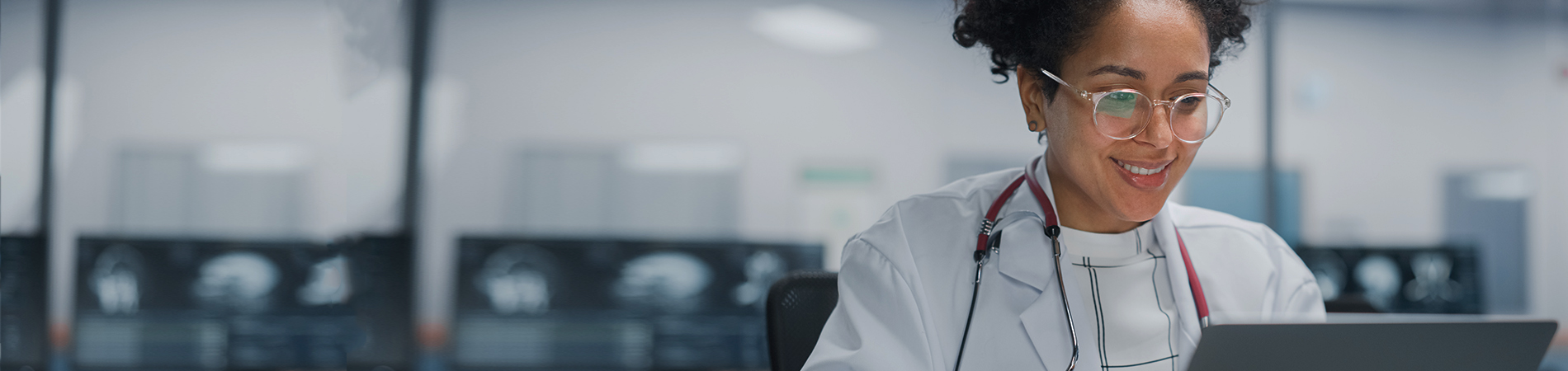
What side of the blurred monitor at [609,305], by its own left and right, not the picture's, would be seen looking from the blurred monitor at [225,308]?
right

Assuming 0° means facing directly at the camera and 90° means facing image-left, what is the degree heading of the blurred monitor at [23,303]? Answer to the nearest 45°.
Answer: approximately 0°

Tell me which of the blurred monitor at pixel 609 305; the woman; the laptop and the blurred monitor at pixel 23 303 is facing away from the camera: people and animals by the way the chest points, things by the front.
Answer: the laptop

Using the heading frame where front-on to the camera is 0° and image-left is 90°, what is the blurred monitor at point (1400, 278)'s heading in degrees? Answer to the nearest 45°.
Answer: approximately 0°

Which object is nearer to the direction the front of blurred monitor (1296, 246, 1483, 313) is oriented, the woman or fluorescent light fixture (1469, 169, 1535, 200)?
the woman

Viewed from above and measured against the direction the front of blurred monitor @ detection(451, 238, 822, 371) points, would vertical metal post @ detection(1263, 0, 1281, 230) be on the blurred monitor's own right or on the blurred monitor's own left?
on the blurred monitor's own left

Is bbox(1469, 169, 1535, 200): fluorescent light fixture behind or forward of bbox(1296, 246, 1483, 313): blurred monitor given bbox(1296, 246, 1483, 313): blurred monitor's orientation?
behind

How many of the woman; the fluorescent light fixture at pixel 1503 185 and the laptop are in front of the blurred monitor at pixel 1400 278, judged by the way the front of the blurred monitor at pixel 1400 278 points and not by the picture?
2

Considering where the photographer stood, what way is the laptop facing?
facing away from the viewer

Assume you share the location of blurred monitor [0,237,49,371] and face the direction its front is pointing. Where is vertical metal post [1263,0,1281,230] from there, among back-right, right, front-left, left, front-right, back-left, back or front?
front-left
